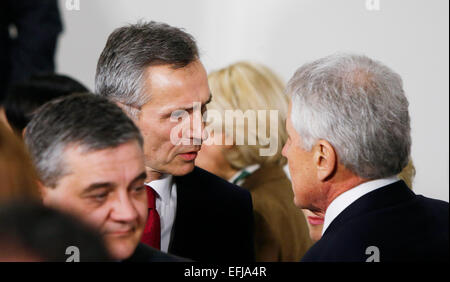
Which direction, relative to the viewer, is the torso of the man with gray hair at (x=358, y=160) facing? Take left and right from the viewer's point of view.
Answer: facing away from the viewer and to the left of the viewer

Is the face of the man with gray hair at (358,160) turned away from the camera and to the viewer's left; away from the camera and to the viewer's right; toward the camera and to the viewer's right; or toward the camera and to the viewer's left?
away from the camera and to the viewer's left

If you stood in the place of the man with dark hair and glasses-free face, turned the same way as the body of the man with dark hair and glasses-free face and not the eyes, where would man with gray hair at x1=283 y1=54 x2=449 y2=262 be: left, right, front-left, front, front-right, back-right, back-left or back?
front-left

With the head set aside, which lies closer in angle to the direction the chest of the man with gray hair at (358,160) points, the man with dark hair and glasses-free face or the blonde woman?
the blonde woman

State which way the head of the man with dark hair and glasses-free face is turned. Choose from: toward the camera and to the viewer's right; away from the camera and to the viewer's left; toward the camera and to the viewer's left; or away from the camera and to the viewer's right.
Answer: toward the camera and to the viewer's right

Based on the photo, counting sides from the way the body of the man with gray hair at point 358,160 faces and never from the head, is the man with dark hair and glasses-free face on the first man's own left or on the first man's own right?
on the first man's own left

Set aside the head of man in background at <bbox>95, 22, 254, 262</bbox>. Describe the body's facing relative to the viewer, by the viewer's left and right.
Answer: facing the viewer and to the right of the viewer

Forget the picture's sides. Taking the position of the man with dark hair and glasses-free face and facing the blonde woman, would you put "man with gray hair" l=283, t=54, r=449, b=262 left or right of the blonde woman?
right

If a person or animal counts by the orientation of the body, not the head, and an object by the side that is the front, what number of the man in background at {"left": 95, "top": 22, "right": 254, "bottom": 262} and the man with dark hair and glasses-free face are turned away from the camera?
0
